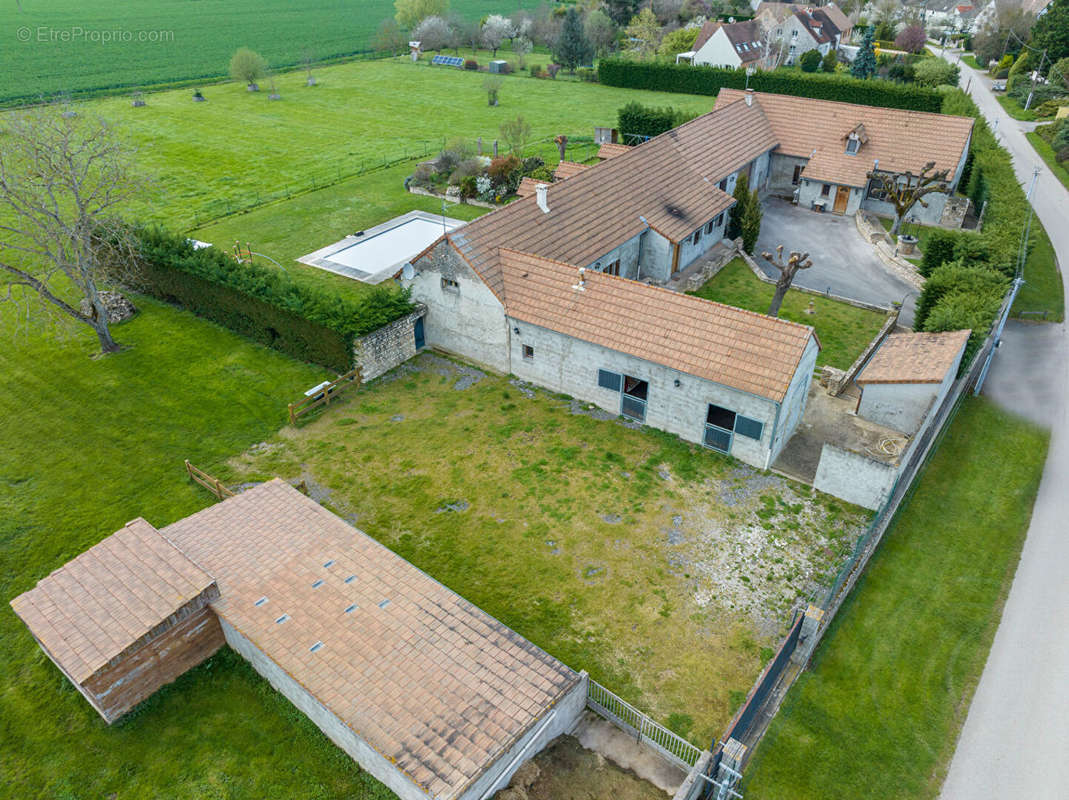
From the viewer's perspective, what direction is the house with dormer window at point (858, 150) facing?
toward the camera

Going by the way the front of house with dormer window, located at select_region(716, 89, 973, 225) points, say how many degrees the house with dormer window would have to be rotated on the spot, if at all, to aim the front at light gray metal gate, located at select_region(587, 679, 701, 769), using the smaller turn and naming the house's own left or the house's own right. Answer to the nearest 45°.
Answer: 0° — it already faces it

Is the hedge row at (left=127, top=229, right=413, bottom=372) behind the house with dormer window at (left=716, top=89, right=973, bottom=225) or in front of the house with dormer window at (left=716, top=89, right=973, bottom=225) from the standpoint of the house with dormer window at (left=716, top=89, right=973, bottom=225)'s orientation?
in front

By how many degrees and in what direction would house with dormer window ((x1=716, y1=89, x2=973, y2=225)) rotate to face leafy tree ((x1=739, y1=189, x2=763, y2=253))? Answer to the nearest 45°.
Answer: approximately 45° to its right

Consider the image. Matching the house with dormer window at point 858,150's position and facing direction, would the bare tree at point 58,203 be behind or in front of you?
in front

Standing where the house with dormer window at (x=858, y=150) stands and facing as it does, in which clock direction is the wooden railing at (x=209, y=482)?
The wooden railing is roughly at 1 o'clock from the house with dormer window.

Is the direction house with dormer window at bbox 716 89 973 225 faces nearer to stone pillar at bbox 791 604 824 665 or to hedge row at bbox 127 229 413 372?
the stone pillar

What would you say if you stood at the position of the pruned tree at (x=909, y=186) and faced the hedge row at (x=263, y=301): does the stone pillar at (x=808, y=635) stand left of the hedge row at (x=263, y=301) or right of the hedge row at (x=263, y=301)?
left
